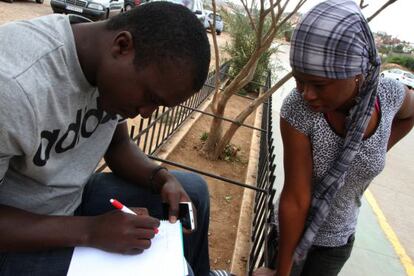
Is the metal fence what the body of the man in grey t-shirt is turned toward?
no

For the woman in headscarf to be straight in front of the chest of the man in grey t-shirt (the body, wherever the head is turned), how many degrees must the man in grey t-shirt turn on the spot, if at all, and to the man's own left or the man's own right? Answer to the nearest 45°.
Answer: approximately 45° to the man's own left

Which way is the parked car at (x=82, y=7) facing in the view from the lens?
facing the viewer and to the left of the viewer

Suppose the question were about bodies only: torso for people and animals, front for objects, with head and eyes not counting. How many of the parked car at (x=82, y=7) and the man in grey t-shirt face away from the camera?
0

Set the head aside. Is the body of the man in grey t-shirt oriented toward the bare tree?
no

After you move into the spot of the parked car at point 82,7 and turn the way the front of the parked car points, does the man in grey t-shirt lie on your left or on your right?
on your left

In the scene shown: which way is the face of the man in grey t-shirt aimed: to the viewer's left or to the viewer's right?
to the viewer's right

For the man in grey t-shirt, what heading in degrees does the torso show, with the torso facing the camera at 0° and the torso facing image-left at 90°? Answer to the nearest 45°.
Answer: approximately 315°

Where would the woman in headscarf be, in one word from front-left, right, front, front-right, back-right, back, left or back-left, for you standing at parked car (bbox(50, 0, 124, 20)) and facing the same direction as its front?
front-left

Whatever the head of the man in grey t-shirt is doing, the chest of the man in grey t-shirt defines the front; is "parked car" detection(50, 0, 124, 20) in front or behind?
behind

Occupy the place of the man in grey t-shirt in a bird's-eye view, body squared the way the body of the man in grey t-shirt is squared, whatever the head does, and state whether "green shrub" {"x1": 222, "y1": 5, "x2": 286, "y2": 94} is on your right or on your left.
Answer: on your left
